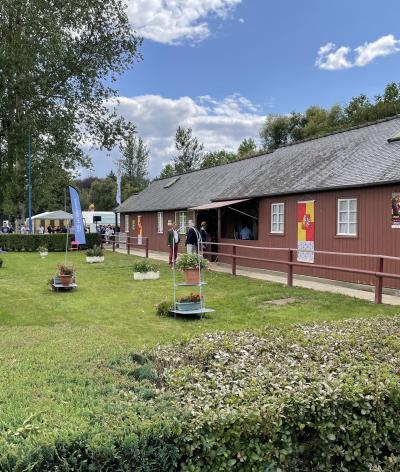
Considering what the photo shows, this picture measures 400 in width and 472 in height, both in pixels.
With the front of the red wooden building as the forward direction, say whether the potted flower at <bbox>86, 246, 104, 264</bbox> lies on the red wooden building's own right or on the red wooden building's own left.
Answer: on the red wooden building's own right

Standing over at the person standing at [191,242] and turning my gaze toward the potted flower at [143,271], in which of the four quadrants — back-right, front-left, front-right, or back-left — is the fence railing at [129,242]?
back-right

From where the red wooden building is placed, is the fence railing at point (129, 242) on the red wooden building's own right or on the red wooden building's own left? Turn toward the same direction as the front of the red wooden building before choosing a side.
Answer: on the red wooden building's own right

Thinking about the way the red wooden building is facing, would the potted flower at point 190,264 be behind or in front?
in front

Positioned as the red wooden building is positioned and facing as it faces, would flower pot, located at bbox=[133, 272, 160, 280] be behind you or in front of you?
in front

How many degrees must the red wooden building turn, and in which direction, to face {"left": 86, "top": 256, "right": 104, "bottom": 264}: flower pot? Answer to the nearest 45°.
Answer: approximately 90° to its right

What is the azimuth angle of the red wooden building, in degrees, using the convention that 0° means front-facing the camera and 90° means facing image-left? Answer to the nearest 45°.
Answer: approximately 45°

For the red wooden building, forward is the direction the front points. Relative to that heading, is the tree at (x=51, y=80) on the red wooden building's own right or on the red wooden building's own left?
on the red wooden building's own right

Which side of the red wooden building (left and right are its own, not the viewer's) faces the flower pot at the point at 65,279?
front

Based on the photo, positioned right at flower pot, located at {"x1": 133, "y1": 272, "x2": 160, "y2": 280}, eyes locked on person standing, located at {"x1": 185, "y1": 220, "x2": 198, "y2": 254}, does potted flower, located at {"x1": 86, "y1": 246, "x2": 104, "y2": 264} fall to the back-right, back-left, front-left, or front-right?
front-left

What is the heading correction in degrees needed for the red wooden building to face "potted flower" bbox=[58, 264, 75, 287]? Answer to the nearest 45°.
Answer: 0° — it already faces it

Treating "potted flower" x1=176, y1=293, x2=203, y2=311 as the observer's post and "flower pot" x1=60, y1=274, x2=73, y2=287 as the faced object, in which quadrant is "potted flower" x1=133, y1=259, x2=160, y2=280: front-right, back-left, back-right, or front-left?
front-right

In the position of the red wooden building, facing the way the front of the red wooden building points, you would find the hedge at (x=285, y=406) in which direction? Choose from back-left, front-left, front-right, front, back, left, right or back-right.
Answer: front-left

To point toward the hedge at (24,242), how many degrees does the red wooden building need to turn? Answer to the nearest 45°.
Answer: approximately 90° to its right
